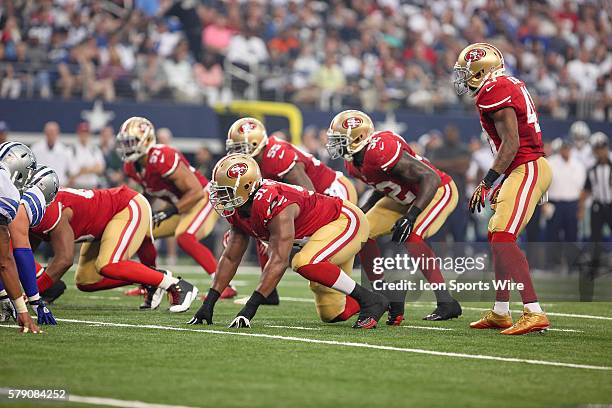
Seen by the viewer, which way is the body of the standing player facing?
to the viewer's left

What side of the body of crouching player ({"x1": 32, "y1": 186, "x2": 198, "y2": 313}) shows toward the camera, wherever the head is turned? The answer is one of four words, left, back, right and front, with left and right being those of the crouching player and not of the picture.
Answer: left

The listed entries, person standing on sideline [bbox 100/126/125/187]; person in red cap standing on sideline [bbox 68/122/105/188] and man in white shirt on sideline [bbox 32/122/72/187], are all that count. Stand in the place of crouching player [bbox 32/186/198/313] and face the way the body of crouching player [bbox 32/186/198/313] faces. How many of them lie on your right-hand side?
3

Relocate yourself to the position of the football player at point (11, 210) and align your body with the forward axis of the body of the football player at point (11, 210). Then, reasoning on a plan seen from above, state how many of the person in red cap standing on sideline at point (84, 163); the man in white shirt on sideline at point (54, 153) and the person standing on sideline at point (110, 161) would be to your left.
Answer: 3

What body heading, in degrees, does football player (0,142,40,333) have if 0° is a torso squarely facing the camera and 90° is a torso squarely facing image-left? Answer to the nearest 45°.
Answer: approximately 270°

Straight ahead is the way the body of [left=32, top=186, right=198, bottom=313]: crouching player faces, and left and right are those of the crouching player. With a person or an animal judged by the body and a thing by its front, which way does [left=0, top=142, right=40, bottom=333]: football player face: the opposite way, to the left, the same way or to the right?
the opposite way

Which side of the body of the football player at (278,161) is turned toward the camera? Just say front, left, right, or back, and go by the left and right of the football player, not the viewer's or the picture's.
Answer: left

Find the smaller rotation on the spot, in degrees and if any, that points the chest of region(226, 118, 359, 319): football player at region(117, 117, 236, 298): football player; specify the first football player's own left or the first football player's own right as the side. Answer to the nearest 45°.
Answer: approximately 45° to the first football player's own right

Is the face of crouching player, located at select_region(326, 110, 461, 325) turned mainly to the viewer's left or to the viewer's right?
to the viewer's left

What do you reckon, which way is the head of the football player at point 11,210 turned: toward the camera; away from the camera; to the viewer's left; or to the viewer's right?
to the viewer's right

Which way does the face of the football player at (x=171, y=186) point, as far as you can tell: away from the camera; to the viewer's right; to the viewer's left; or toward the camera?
to the viewer's left

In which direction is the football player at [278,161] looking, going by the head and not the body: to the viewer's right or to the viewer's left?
to the viewer's left

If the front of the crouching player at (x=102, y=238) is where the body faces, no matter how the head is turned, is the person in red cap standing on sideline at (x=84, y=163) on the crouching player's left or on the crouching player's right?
on the crouching player's right
